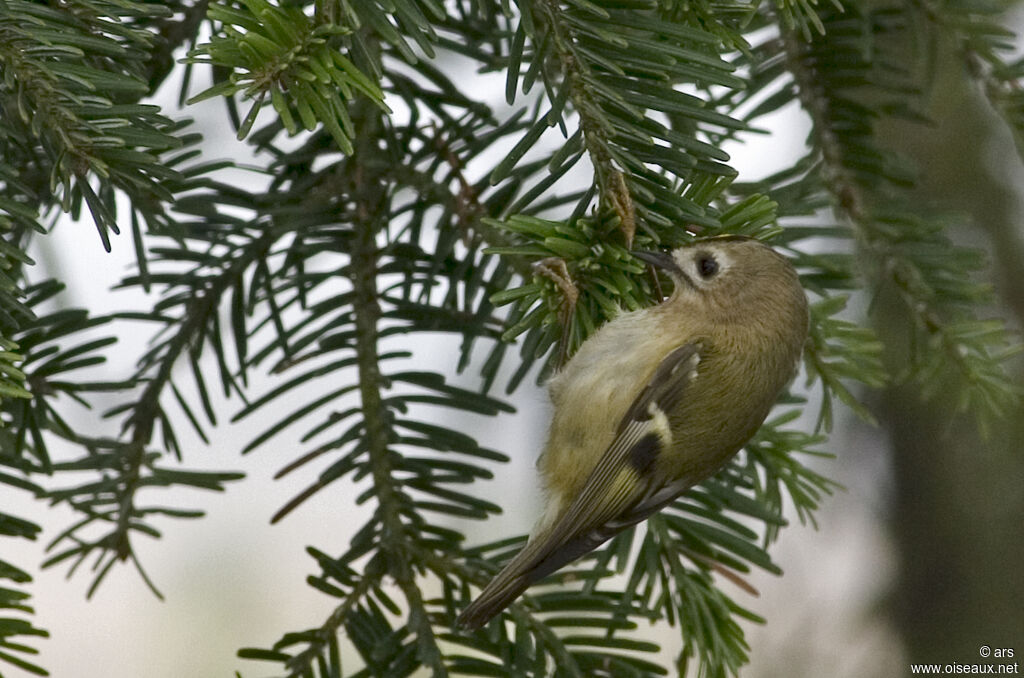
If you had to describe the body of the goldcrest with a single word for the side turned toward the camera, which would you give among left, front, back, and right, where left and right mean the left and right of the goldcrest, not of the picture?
left
